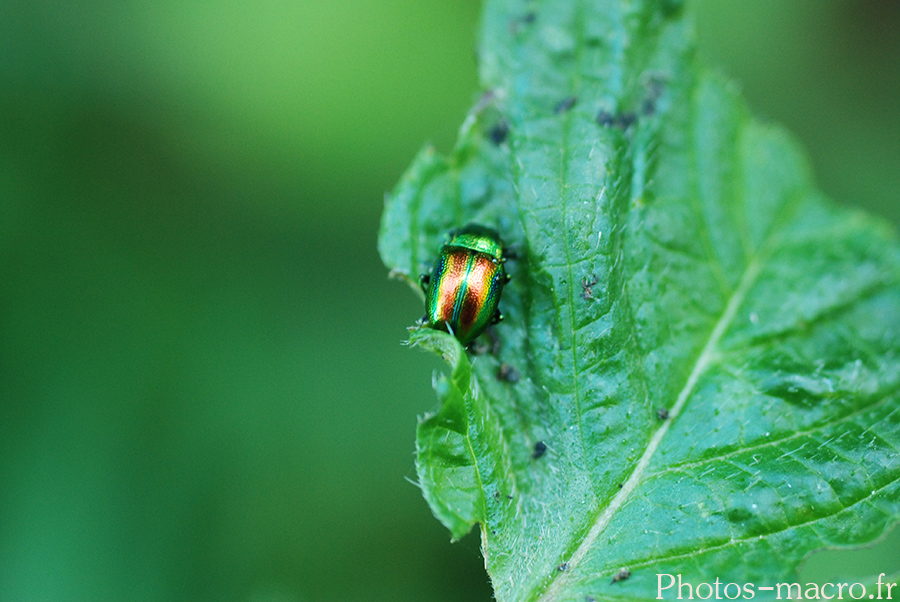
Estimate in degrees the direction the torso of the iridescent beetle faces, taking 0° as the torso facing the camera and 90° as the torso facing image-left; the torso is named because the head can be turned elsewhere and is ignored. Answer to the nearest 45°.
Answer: approximately 180°
